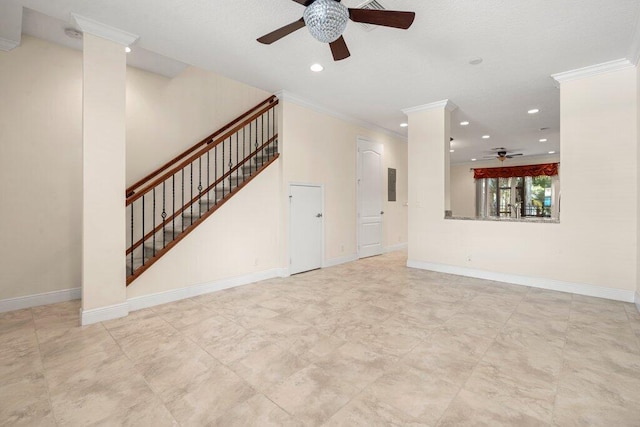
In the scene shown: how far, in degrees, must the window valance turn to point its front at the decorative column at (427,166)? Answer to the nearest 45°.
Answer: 0° — it already faces it

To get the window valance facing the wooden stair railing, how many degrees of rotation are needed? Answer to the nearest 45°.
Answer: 0° — it already faces it

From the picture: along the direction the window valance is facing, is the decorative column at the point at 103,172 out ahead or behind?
ahead

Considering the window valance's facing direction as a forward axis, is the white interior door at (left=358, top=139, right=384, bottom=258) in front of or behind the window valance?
in front

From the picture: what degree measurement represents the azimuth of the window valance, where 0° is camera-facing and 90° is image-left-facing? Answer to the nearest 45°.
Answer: approximately 0°
